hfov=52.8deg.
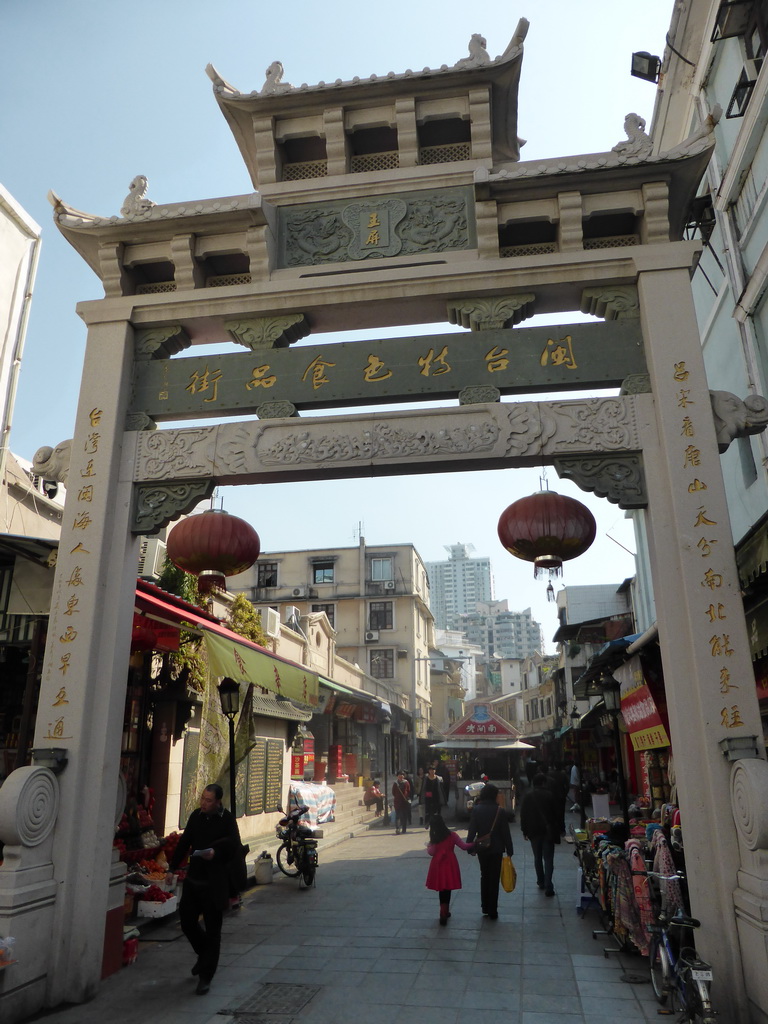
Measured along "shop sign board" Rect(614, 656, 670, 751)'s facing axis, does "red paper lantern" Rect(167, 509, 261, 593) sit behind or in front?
in front

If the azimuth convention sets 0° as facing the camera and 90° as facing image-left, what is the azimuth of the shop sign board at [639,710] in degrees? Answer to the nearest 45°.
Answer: approximately 45°

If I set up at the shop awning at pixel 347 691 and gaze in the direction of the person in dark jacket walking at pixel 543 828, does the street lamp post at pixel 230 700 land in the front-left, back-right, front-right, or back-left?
front-right

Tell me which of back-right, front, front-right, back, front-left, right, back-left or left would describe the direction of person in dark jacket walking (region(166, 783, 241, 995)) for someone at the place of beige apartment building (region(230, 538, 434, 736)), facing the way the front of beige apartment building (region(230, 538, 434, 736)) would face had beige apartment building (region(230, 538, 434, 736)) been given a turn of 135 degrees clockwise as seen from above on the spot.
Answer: back-left

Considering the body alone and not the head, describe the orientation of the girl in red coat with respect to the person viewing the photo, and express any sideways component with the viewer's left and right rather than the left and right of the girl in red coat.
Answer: facing away from the viewer

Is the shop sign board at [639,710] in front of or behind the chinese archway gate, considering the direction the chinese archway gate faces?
behind

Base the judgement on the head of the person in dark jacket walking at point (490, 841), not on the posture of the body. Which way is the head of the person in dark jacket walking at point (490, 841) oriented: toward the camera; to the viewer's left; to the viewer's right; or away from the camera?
away from the camera

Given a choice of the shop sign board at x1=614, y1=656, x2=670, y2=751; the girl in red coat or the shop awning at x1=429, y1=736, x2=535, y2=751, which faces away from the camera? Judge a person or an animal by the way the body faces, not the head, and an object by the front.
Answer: the girl in red coat

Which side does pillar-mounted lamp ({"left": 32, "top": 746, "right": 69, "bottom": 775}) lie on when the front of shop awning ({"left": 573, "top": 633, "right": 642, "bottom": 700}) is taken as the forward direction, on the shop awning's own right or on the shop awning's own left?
on the shop awning's own left

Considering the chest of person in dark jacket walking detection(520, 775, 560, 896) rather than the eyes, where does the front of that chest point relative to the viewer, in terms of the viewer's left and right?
facing away from the viewer

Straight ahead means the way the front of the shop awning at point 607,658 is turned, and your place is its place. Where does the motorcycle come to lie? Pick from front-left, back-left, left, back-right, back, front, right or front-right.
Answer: front

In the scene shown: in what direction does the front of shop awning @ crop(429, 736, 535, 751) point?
toward the camera

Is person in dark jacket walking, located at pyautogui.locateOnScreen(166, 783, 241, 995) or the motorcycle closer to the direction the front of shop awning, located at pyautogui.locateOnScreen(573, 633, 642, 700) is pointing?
the motorcycle

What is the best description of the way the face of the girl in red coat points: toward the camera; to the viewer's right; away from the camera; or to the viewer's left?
away from the camera

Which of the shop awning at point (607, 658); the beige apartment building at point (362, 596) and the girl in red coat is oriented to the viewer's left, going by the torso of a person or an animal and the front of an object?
the shop awning

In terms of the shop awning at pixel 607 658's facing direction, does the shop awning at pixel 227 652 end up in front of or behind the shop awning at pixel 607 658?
in front

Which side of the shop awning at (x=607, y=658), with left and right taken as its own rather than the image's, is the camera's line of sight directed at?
left

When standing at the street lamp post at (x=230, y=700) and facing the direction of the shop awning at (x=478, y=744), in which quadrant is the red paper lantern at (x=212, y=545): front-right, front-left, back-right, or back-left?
back-right

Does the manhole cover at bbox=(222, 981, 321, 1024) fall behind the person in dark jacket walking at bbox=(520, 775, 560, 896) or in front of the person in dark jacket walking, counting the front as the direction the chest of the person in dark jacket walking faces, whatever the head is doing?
behind
